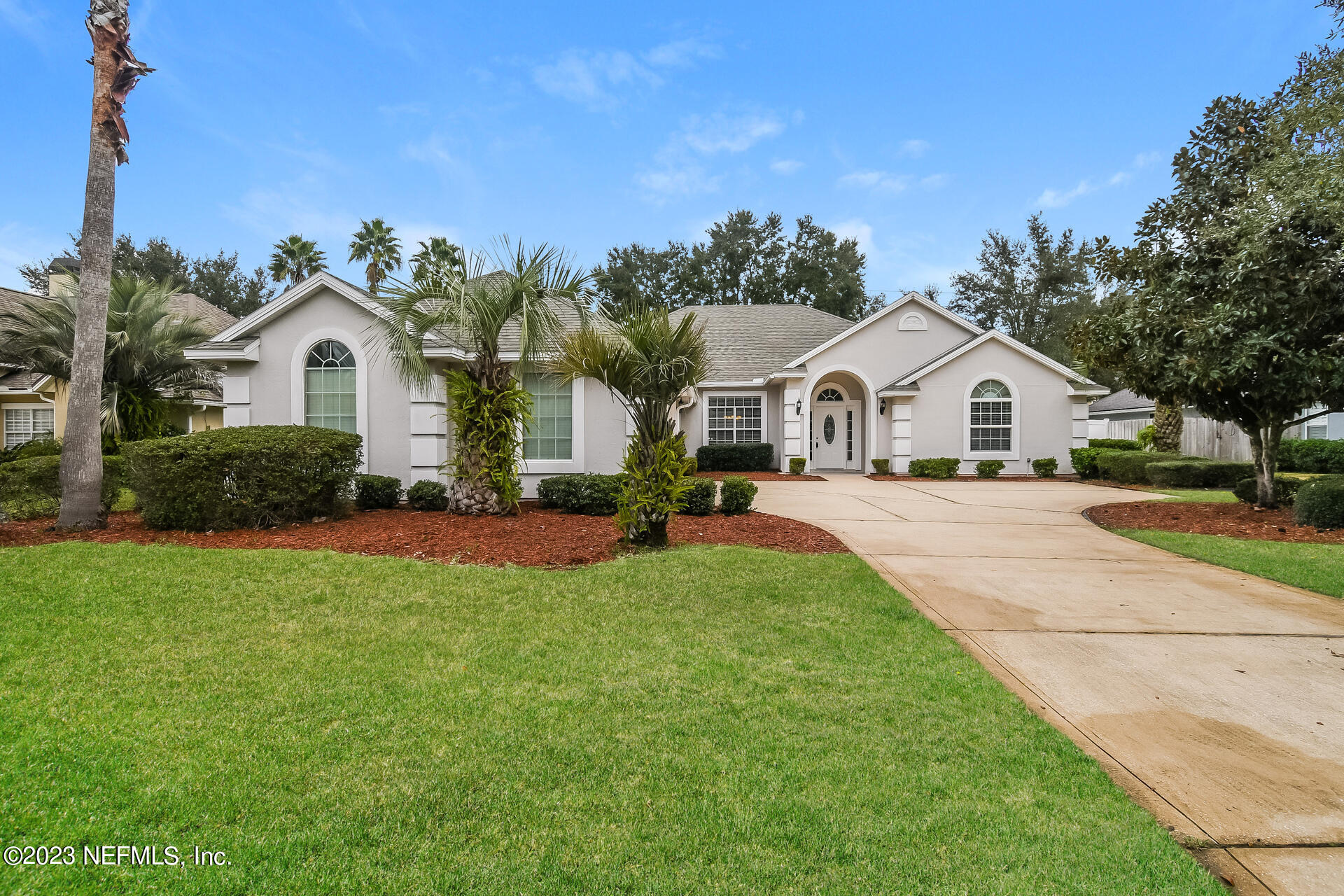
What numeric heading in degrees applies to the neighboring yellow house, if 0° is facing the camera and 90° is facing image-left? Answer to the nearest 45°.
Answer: approximately 0°

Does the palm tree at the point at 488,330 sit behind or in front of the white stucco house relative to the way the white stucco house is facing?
in front

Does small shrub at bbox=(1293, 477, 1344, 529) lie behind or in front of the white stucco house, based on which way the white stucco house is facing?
in front

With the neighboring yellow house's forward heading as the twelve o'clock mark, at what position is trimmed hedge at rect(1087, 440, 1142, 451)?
The trimmed hedge is roughly at 10 o'clock from the neighboring yellow house.

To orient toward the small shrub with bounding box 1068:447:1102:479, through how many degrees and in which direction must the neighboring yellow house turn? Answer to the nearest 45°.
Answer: approximately 45° to its left

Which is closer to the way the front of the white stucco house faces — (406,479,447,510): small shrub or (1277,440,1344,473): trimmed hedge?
the small shrub

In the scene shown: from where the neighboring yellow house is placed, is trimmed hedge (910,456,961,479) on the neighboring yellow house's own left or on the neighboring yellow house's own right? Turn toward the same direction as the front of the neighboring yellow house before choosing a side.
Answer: on the neighboring yellow house's own left

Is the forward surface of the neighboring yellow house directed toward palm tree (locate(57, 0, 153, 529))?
yes

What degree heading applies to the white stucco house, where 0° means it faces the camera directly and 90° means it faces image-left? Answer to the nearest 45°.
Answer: approximately 0°

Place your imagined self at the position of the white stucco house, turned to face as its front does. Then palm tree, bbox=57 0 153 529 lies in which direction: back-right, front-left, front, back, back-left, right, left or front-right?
front-right

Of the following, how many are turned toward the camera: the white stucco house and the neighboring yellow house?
2

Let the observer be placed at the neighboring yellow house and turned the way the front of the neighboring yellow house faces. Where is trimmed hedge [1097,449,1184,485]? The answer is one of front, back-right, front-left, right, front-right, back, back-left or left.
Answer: front-left

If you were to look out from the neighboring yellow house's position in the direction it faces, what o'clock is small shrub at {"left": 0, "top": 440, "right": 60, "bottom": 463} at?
The small shrub is roughly at 12 o'clock from the neighboring yellow house.
